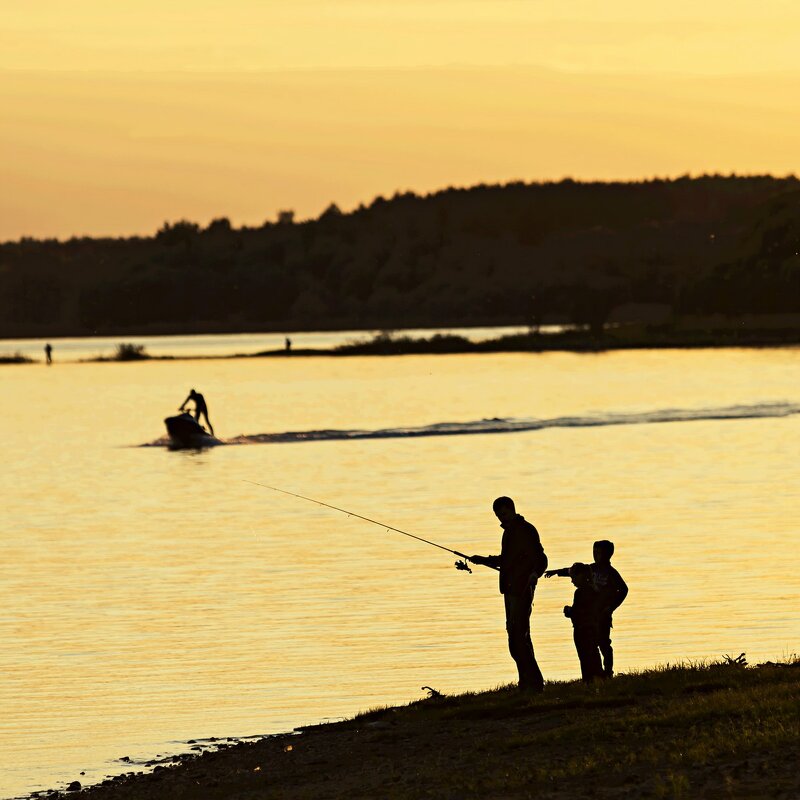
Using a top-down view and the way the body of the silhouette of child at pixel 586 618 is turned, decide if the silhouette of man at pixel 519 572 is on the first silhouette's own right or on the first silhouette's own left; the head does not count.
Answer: on the first silhouette's own left

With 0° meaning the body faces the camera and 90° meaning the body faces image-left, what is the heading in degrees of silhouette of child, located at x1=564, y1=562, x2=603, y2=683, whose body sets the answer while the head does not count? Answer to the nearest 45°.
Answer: approximately 90°
